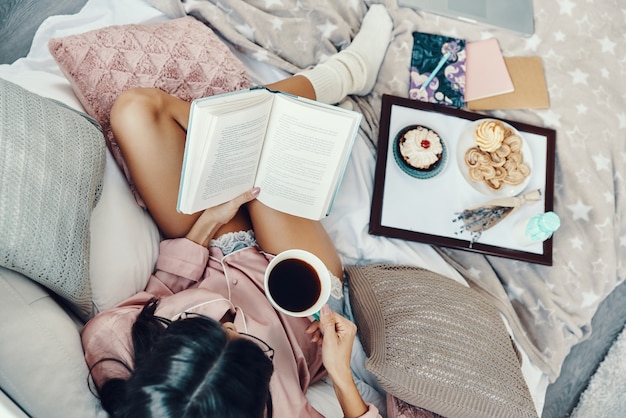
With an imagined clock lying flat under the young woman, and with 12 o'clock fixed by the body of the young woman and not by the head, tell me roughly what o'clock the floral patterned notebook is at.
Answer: The floral patterned notebook is roughly at 1 o'clock from the young woman.

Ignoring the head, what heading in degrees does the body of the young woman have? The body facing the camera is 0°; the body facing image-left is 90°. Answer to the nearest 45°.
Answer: approximately 180°

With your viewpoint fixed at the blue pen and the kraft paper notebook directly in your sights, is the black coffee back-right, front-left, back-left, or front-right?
back-right

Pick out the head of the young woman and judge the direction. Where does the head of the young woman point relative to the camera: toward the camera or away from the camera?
away from the camera

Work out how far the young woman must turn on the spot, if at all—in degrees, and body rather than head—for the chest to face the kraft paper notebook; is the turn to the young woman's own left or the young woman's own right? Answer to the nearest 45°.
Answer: approximately 45° to the young woman's own right

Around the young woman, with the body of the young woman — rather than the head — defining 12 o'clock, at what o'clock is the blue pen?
The blue pen is roughly at 1 o'clock from the young woman.
